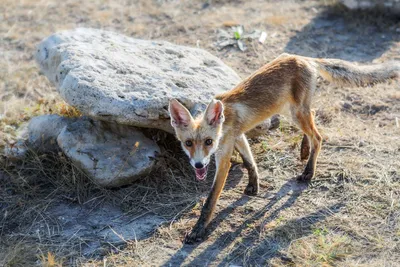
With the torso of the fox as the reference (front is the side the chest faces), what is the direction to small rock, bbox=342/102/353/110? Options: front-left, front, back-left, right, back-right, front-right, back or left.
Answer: back

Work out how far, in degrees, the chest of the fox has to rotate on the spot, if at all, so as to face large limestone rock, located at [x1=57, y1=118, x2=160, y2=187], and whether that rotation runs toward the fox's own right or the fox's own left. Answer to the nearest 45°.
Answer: approximately 45° to the fox's own right

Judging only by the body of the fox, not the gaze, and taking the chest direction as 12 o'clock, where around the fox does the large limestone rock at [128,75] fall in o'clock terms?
The large limestone rock is roughly at 2 o'clock from the fox.

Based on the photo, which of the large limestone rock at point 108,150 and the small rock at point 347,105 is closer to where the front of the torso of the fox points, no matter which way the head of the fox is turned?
the large limestone rock

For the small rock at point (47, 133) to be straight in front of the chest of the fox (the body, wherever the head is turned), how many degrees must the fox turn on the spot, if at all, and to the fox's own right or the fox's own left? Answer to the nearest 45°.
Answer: approximately 45° to the fox's own right

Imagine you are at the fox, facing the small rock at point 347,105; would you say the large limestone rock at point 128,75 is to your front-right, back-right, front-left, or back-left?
front-left

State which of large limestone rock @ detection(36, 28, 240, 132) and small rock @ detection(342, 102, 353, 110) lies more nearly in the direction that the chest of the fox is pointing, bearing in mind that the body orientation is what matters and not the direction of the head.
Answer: the large limestone rock
